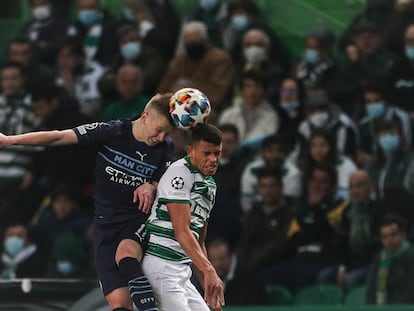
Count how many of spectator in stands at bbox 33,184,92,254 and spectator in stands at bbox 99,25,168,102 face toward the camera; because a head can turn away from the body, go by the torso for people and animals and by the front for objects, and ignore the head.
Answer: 2

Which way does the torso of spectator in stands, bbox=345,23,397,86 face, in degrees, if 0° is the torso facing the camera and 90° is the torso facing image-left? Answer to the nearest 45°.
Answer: approximately 0°

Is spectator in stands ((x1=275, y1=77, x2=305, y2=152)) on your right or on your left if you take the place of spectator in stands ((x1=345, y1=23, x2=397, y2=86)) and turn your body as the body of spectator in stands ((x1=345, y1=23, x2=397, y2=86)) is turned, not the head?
on your right

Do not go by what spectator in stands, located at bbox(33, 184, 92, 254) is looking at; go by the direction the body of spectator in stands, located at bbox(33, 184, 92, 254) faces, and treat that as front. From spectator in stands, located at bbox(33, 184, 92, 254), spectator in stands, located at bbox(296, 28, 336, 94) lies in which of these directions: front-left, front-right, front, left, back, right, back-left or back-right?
left

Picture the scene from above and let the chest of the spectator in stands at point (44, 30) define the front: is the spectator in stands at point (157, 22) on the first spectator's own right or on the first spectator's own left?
on the first spectator's own left

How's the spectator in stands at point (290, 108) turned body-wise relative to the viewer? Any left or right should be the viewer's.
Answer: facing the viewer

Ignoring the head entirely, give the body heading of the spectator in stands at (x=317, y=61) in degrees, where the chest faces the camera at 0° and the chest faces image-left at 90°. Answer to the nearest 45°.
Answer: approximately 45°

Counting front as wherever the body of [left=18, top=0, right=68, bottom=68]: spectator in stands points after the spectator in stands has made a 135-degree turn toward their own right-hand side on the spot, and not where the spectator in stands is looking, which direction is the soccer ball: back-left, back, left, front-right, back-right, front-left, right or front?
back-left
